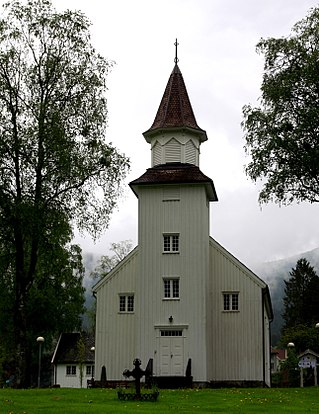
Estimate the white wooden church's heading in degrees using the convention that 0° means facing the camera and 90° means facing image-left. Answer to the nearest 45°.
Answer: approximately 0°

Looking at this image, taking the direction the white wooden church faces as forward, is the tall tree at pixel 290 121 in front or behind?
in front
